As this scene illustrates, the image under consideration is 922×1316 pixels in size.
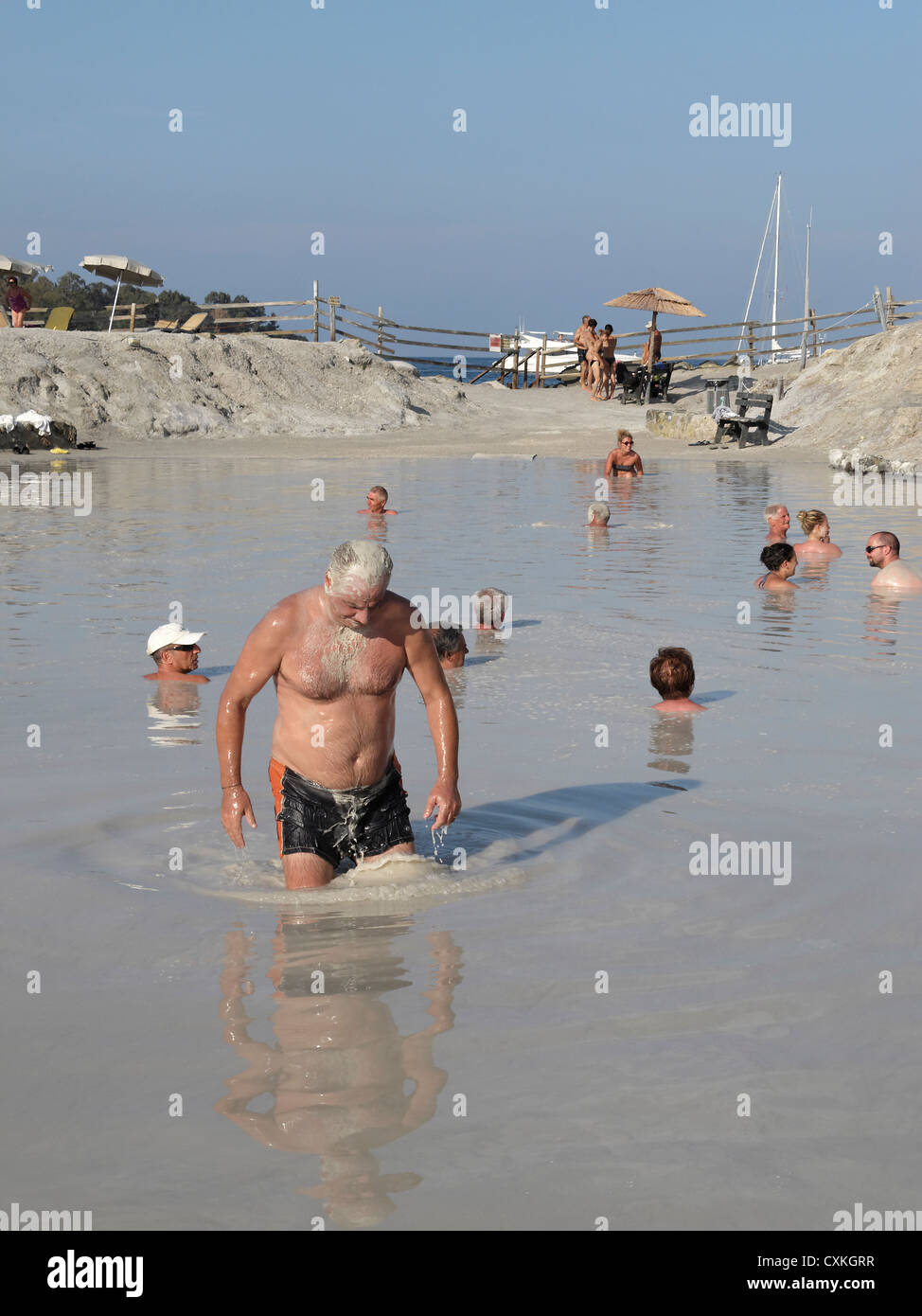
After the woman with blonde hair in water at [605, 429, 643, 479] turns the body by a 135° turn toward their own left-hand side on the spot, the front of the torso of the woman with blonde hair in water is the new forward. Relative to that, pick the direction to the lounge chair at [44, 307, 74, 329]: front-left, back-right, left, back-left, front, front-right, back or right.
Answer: left

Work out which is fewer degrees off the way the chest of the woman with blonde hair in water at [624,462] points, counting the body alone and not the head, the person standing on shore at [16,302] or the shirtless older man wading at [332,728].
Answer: the shirtless older man wading

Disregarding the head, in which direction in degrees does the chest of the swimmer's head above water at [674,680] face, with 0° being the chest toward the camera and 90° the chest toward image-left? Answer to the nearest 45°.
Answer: approximately 180°

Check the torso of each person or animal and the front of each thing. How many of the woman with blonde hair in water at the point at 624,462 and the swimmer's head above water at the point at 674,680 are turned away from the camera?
1

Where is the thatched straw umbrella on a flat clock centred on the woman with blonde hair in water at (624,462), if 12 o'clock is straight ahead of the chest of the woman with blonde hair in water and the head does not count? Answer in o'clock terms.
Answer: The thatched straw umbrella is roughly at 6 o'clock from the woman with blonde hair in water.

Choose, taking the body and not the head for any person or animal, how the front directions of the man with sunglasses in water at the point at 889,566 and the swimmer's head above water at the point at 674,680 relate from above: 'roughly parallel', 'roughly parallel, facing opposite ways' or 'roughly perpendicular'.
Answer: roughly perpendicular

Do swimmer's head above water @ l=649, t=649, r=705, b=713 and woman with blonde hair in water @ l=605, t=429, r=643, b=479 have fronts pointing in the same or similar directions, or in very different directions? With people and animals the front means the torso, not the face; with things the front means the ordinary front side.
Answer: very different directions

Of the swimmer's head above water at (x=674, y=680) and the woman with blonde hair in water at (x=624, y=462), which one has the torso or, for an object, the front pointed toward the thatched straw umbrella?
the swimmer's head above water

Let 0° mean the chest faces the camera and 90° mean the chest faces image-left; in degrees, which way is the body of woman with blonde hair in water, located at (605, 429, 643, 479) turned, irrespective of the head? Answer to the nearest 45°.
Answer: approximately 0°
